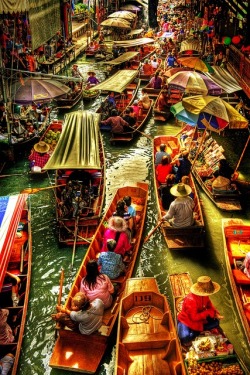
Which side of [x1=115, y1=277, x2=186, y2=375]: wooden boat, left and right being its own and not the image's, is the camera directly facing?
back

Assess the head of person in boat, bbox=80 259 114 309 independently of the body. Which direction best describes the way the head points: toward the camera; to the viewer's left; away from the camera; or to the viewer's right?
away from the camera

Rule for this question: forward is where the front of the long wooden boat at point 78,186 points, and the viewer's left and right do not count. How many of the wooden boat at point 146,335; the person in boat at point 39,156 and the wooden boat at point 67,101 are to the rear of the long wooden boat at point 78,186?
1

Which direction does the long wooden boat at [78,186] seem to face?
away from the camera

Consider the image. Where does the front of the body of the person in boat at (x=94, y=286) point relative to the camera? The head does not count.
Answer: away from the camera

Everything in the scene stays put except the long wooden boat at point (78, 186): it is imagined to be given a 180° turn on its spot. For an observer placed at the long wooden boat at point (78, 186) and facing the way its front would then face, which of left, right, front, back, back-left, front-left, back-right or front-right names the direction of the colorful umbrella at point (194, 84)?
back-left

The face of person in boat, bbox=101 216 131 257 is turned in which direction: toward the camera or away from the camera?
away from the camera

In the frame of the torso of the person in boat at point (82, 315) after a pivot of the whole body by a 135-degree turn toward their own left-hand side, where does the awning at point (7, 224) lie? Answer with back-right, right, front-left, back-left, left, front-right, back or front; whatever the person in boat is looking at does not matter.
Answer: back-right

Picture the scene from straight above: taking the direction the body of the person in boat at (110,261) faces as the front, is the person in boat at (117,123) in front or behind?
in front

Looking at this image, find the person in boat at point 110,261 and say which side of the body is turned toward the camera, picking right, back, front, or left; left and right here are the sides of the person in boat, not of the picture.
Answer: back
